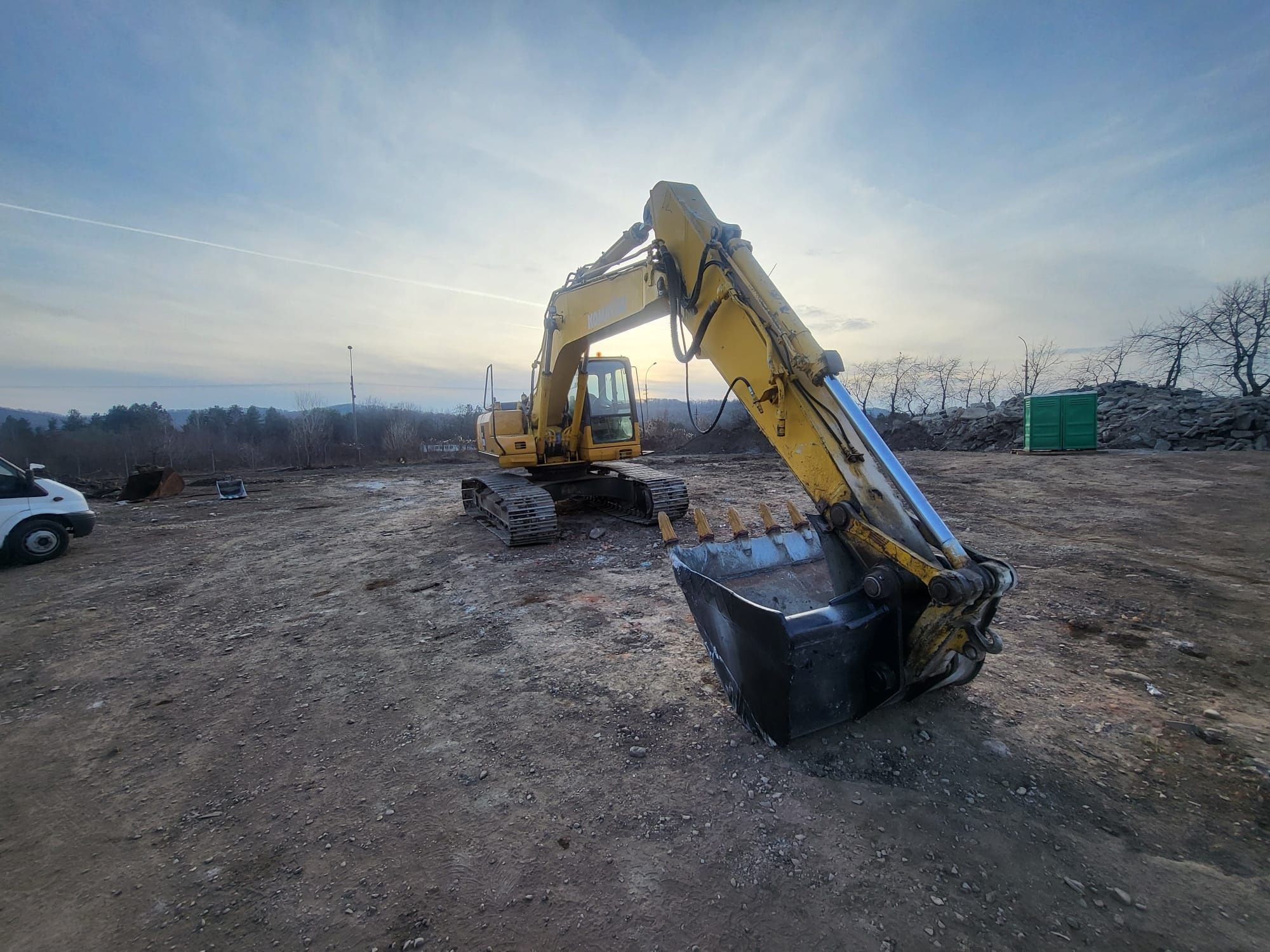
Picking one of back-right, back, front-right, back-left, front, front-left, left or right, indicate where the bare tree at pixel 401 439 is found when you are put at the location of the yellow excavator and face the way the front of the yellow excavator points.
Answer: back

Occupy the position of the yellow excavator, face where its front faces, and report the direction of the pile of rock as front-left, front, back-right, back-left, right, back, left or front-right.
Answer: left

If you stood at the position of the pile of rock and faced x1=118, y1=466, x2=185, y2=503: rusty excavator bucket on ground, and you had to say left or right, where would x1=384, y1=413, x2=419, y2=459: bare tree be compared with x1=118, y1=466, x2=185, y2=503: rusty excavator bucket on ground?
right

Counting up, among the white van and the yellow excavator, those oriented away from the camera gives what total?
0

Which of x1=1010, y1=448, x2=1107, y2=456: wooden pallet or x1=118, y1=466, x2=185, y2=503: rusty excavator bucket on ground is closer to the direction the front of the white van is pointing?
the wooden pallet

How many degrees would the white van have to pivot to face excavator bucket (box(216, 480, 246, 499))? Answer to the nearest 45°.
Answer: approximately 45° to its left

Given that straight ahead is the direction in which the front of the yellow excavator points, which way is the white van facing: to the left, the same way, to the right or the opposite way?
to the left

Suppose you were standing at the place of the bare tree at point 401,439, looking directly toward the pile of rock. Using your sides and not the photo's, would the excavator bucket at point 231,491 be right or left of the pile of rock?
right

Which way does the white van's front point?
to the viewer's right

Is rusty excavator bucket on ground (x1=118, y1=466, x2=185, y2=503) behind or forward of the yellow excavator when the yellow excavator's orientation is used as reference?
behind

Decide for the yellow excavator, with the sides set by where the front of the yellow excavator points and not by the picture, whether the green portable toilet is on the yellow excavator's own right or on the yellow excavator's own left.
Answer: on the yellow excavator's own left

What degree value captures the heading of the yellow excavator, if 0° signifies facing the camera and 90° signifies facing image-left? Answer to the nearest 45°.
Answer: approximately 315°

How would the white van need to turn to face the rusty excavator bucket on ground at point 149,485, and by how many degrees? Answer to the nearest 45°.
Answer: approximately 90° to its left

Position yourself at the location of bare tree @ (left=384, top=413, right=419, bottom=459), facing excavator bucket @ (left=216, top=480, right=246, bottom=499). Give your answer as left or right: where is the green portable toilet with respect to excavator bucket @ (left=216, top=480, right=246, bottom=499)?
left

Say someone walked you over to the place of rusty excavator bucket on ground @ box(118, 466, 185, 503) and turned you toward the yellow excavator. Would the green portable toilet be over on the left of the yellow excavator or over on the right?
left
